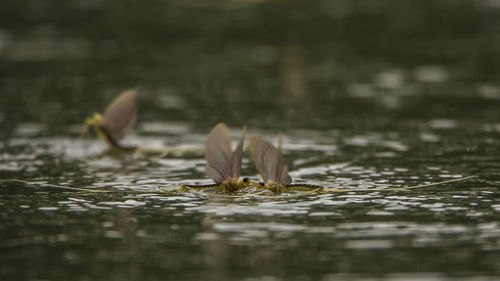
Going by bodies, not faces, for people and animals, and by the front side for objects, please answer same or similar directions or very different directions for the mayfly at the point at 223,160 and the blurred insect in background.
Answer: very different directions

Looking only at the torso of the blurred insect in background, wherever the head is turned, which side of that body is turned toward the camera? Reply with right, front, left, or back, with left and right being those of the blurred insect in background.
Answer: left

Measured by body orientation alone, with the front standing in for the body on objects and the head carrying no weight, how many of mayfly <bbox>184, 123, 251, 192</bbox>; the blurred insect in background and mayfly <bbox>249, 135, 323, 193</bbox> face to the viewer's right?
1

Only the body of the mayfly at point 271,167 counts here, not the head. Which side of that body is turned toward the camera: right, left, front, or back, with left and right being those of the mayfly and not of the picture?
left

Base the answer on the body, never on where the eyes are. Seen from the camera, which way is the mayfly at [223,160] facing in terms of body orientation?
to the viewer's right

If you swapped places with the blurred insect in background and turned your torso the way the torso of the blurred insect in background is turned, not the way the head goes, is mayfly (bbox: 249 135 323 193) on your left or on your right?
on your left

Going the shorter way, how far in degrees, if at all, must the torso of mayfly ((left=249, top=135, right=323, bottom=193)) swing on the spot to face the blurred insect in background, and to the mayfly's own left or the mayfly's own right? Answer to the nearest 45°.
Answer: approximately 45° to the mayfly's own right

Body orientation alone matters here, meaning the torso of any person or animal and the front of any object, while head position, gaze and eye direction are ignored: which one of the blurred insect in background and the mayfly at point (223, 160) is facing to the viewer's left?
the blurred insect in background
